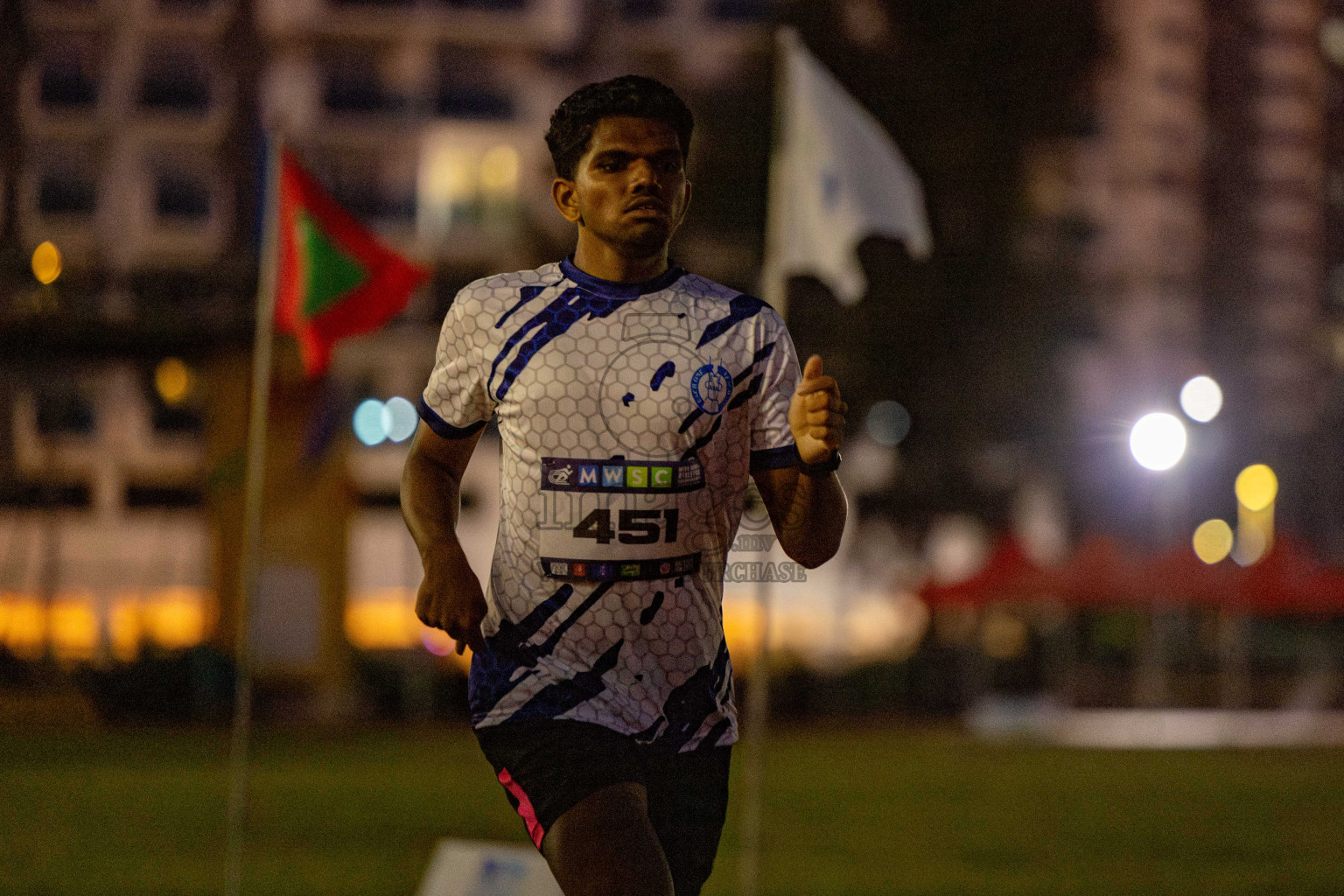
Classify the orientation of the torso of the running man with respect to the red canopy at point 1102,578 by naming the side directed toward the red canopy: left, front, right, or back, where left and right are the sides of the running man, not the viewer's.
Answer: back

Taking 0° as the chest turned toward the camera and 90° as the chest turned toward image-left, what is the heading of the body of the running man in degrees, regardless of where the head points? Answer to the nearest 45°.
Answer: approximately 0°

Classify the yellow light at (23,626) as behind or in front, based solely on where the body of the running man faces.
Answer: behind

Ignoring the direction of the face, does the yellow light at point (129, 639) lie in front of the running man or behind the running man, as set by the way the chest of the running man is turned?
behind

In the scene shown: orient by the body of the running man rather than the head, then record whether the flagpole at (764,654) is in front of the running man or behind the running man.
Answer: behind

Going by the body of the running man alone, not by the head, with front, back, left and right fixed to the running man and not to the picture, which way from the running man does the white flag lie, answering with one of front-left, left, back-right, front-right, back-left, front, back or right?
back

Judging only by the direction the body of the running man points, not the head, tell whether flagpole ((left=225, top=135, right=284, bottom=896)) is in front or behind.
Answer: behind
